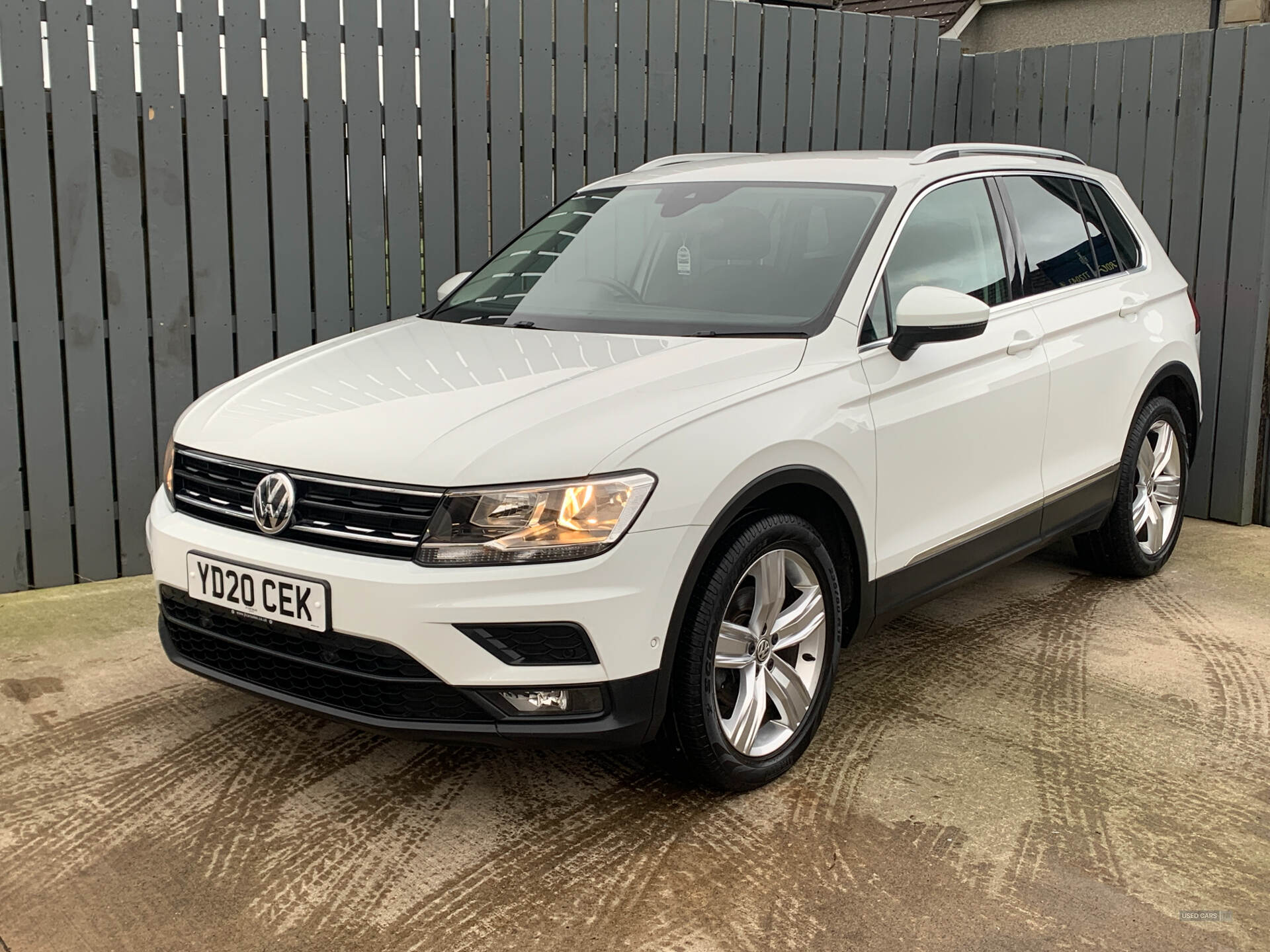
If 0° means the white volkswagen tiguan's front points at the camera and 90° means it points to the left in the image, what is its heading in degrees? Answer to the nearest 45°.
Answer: approximately 45°
